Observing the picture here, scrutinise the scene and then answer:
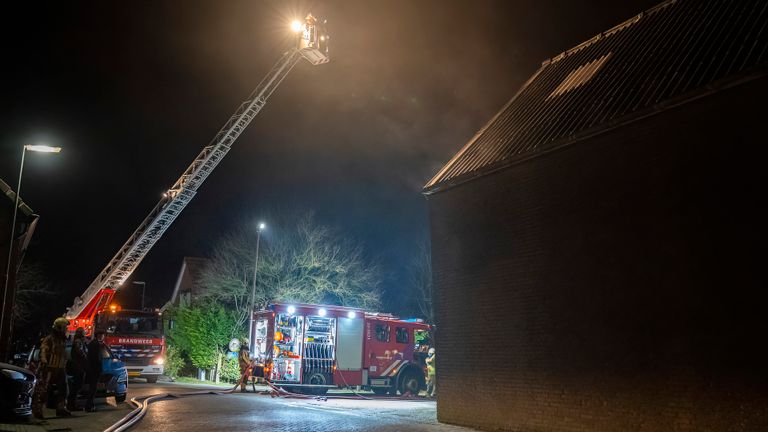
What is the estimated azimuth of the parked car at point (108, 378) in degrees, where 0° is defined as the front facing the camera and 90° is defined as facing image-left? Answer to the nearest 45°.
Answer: approximately 315°

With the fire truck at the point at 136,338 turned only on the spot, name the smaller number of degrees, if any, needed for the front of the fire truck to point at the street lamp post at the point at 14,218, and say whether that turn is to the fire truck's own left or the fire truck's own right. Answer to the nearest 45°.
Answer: approximately 45° to the fire truck's own right

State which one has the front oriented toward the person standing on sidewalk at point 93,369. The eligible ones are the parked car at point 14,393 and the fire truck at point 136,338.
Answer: the fire truck

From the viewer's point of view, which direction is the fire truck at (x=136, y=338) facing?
toward the camera

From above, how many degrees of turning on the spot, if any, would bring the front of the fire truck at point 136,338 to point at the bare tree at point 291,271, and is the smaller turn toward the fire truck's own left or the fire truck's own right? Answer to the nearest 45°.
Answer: approximately 135° to the fire truck's own left

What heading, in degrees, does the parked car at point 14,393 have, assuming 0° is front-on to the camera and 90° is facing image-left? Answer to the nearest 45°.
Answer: approximately 315°
